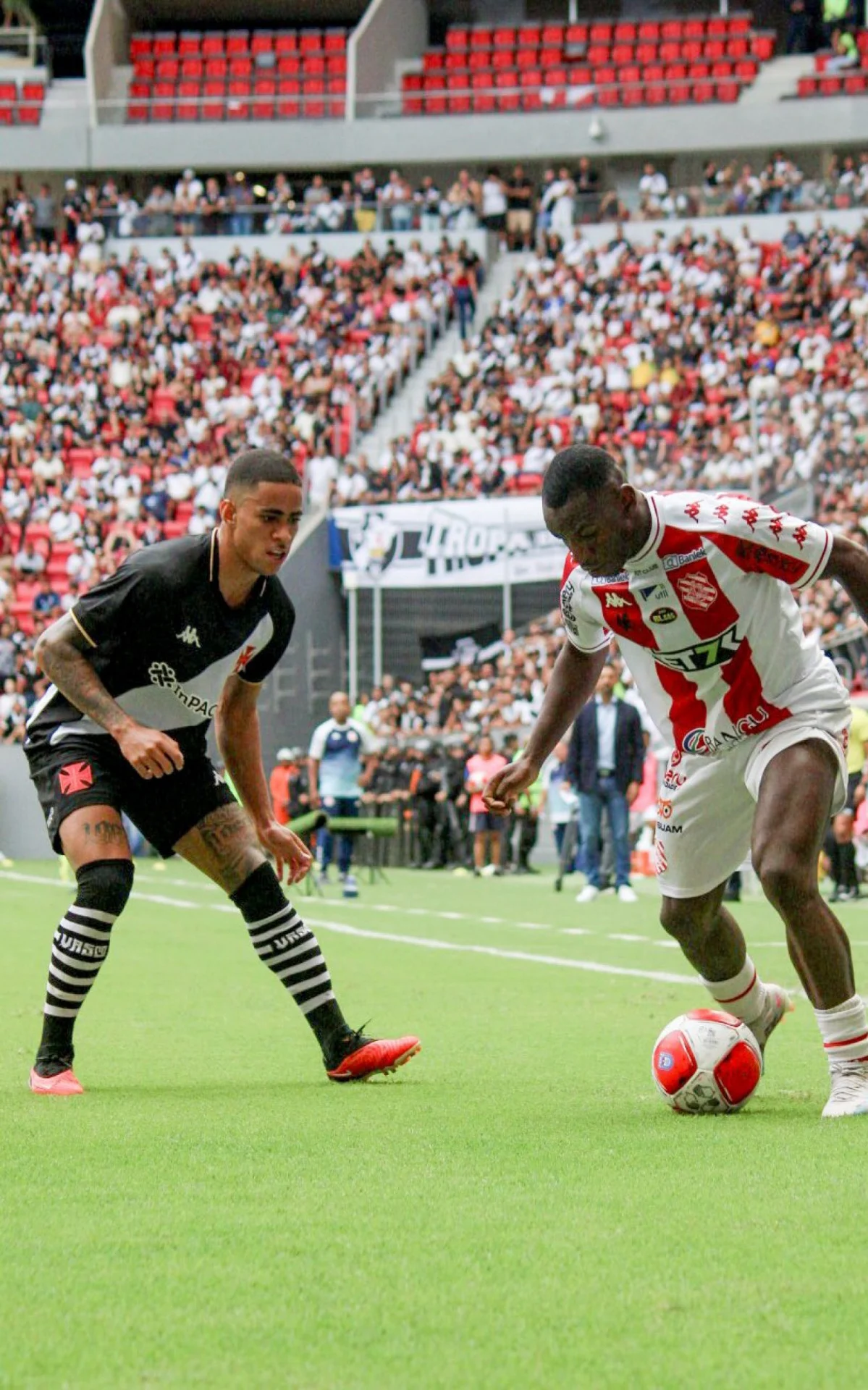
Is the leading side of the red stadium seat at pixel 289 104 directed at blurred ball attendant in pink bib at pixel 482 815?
yes

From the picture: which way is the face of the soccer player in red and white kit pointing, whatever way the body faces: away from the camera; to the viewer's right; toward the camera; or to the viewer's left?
to the viewer's left

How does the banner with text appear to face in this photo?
toward the camera

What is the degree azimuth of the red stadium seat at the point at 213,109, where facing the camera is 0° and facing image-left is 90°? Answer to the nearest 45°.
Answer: approximately 0°

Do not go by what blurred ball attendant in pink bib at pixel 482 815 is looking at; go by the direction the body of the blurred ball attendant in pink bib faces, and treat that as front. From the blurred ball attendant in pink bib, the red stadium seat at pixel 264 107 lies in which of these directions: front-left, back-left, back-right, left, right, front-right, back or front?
back

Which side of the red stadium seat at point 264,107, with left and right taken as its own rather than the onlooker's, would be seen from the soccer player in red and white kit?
front

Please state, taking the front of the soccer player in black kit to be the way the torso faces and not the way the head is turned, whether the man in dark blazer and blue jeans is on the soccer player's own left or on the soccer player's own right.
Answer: on the soccer player's own left

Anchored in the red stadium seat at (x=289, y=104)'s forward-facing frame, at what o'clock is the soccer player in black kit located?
The soccer player in black kit is roughly at 12 o'clock from the red stadium seat.

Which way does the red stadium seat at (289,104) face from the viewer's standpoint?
toward the camera

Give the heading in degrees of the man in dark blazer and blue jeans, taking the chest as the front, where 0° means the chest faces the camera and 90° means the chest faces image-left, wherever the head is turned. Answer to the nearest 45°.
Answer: approximately 0°

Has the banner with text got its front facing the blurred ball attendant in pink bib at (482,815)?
yes

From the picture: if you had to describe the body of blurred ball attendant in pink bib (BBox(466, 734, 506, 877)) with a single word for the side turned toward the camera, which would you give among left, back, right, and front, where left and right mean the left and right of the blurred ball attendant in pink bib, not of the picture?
front
